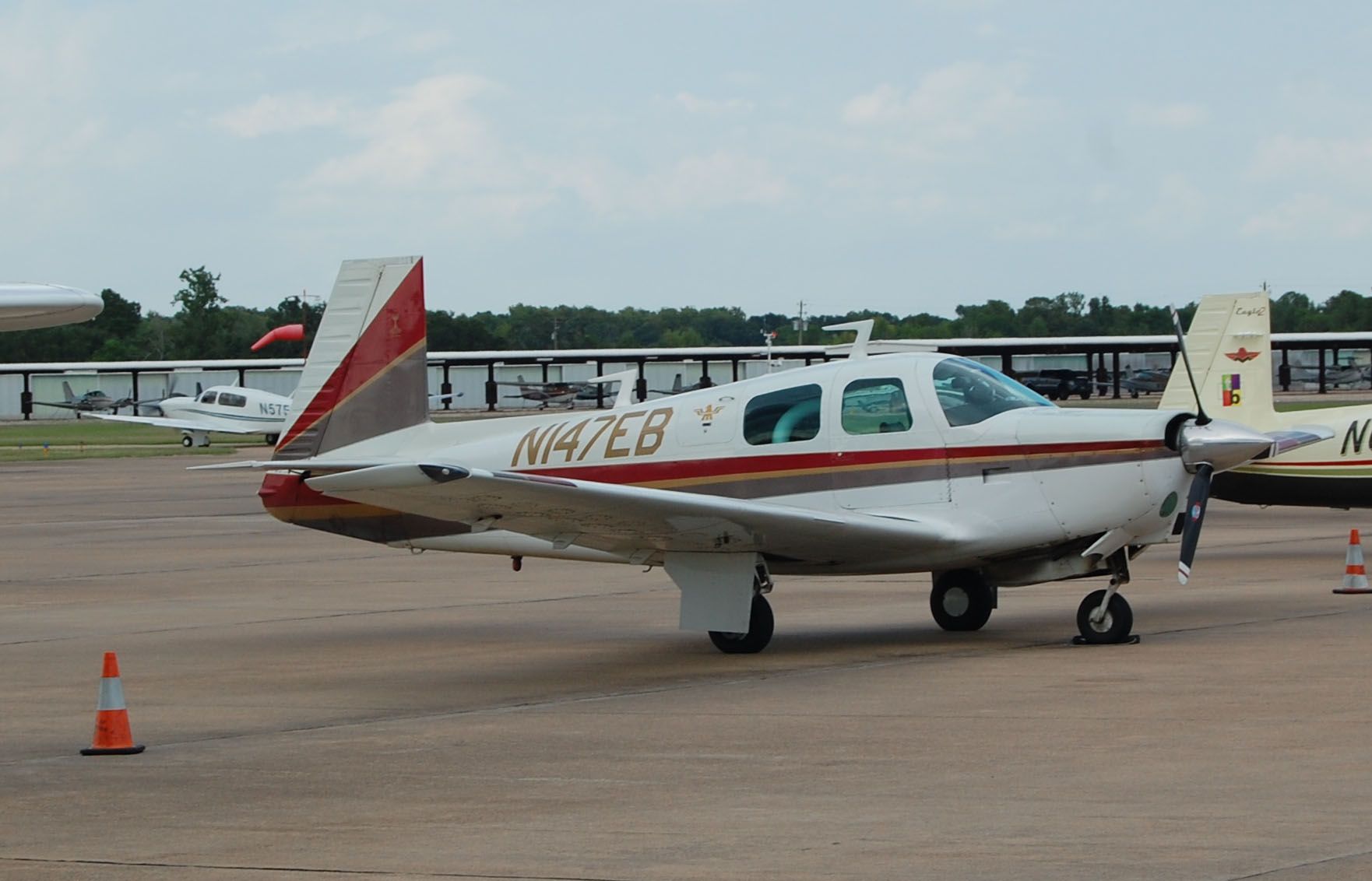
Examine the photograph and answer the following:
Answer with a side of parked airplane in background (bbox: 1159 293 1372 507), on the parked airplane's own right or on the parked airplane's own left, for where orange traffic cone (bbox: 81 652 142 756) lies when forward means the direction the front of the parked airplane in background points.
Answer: on the parked airplane's own right

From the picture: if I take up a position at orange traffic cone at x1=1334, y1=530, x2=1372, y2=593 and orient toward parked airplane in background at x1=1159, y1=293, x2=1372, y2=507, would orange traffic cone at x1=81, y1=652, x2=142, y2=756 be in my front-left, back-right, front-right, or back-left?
back-left

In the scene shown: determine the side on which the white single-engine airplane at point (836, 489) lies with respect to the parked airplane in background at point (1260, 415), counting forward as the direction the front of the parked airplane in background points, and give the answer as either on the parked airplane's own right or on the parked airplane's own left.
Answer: on the parked airplane's own right

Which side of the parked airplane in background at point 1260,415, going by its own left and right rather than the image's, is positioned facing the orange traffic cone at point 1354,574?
right

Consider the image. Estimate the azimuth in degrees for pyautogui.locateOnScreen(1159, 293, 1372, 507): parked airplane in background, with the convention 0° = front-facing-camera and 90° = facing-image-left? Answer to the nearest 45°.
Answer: approximately 270°
